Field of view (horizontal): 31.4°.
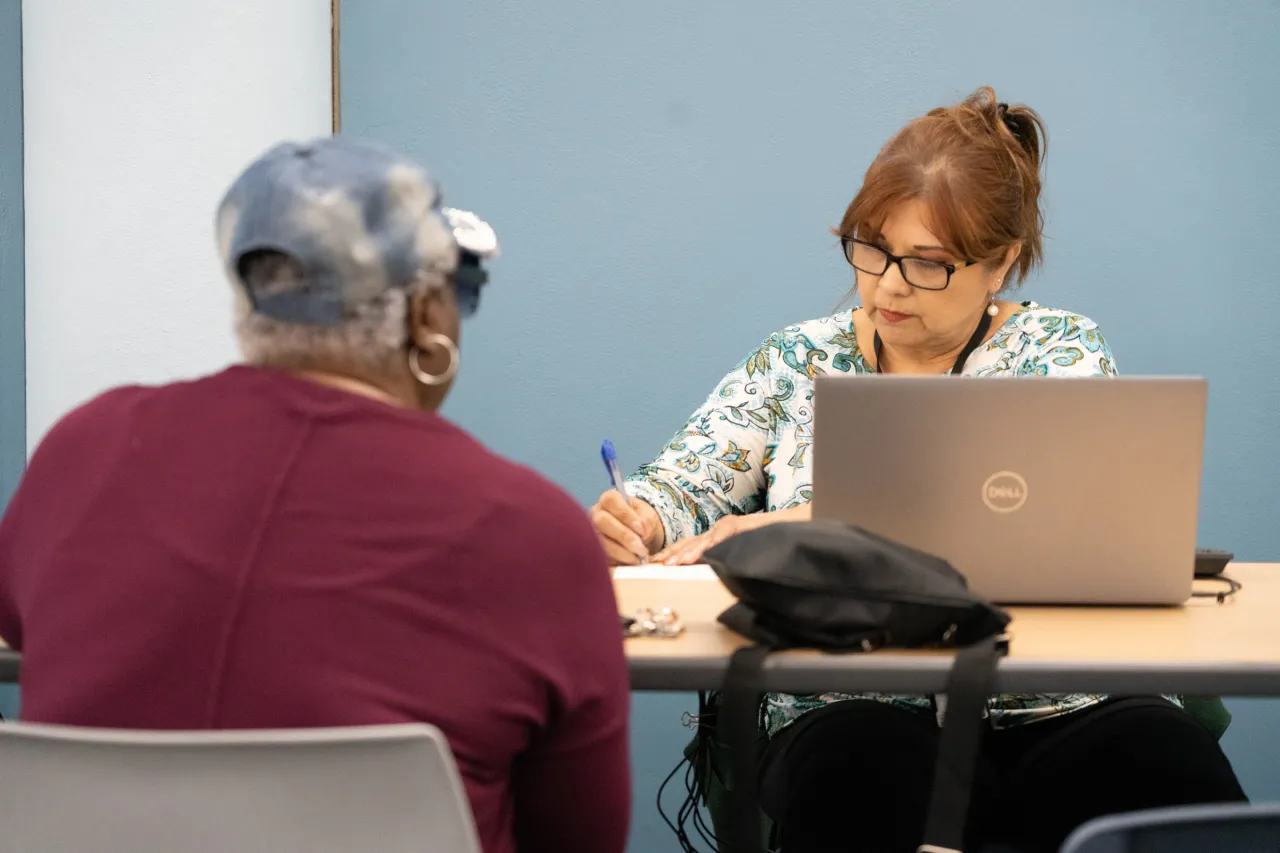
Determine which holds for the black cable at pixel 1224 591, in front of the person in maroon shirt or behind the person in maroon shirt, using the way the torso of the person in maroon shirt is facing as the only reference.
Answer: in front

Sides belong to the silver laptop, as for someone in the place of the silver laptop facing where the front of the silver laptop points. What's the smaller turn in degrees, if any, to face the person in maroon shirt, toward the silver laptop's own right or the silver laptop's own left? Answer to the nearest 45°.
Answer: approximately 135° to the silver laptop's own left

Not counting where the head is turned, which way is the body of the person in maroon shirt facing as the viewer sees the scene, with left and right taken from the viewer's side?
facing away from the viewer and to the right of the viewer

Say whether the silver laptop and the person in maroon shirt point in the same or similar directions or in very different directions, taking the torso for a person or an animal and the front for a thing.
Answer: same or similar directions

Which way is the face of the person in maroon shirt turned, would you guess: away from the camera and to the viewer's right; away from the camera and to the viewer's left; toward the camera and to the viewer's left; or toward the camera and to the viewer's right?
away from the camera and to the viewer's right

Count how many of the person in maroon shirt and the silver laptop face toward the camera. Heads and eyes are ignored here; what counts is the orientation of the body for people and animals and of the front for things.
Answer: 0

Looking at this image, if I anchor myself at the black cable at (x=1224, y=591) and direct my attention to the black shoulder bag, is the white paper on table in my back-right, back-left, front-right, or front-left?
front-right

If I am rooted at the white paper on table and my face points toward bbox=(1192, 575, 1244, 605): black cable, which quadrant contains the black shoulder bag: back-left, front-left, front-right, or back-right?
front-right

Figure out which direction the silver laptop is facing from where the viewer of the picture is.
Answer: facing away from the viewer
